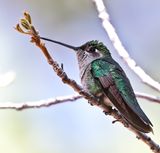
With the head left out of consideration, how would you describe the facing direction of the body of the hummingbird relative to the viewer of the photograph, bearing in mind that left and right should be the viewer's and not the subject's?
facing to the left of the viewer
